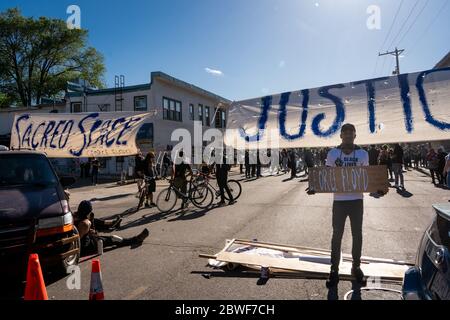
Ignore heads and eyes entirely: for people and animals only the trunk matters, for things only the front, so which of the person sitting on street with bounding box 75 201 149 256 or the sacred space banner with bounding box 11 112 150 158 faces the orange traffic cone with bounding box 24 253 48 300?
the sacred space banner

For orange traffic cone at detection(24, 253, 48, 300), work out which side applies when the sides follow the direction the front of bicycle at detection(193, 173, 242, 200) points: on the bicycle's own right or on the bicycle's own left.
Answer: on the bicycle's own left

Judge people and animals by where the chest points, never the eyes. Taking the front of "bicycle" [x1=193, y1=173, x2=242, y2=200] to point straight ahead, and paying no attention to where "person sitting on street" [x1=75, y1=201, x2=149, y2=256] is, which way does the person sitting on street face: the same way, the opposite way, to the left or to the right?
the opposite way

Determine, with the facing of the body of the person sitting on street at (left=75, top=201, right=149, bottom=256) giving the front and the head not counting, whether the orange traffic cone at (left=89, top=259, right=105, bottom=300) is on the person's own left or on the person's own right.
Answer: on the person's own right

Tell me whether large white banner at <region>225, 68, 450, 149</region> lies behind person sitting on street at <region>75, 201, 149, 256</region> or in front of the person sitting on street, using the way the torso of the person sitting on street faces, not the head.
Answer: in front

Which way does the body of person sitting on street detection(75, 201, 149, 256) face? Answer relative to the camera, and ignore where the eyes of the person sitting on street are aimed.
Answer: to the viewer's right

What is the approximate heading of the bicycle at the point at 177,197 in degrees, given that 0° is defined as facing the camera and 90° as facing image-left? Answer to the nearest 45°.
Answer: approximately 90°

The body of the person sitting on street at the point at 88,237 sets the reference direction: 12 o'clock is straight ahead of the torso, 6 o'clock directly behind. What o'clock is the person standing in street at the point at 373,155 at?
The person standing in street is roughly at 11 o'clock from the person sitting on street.

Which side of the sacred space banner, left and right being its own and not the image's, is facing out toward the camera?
front
